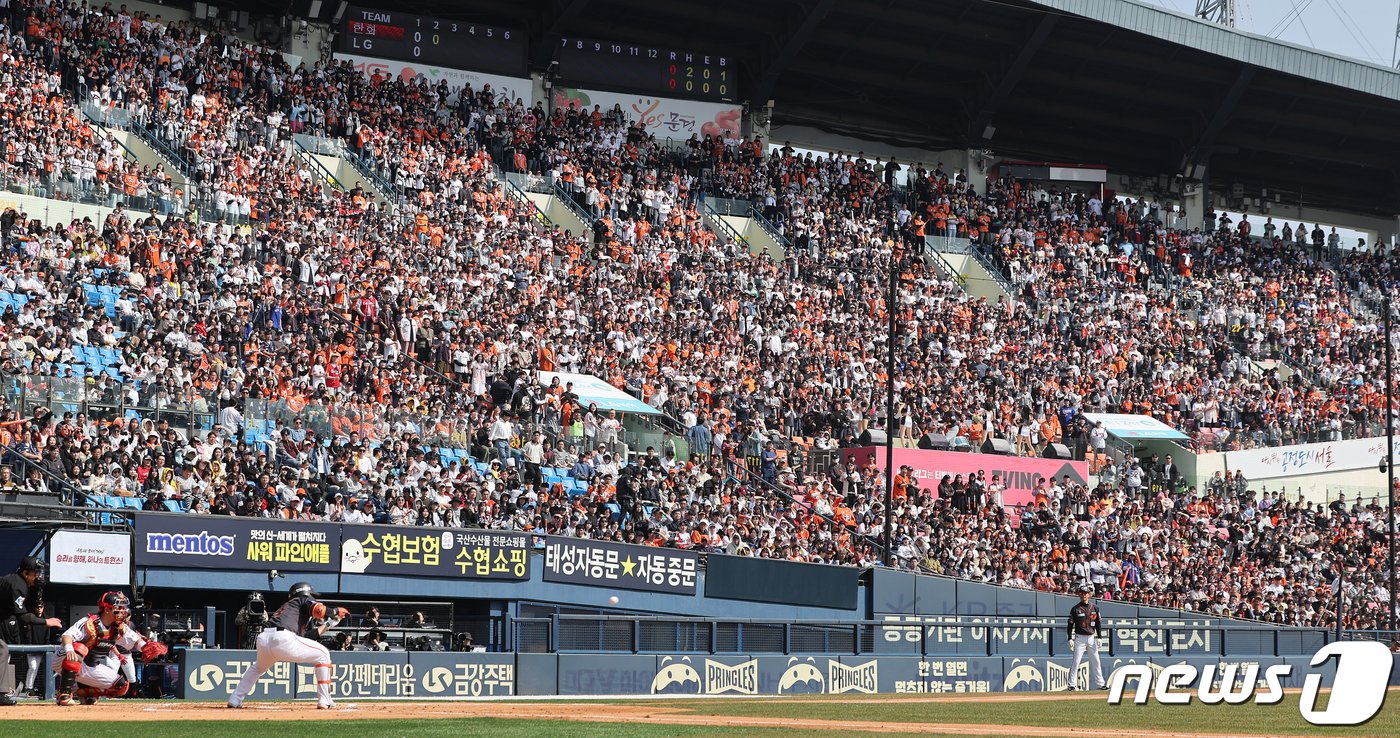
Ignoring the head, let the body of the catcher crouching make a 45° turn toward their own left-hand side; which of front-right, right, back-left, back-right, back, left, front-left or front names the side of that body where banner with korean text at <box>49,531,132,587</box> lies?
left

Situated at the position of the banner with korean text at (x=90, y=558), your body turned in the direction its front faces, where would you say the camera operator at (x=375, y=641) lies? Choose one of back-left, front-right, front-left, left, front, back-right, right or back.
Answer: left

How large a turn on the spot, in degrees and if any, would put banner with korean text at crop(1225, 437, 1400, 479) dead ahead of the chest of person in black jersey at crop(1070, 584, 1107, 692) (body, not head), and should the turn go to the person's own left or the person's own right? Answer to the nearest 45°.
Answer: approximately 180°

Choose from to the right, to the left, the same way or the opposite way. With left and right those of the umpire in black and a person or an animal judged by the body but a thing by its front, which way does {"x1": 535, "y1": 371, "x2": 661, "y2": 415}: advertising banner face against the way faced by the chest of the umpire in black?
to the right

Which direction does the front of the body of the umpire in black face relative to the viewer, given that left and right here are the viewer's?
facing to the right of the viewer

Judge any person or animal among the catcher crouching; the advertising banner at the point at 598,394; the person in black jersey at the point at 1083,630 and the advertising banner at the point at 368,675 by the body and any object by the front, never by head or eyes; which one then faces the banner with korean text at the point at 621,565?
the advertising banner at the point at 598,394

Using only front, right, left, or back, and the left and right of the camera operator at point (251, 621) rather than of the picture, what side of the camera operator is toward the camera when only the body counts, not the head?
front

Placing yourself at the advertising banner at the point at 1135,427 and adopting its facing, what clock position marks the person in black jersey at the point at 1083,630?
The person in black jersey is roughly at 12 o'clock from the advertising banner.

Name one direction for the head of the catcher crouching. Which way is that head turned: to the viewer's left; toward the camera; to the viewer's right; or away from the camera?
to the viewer's right

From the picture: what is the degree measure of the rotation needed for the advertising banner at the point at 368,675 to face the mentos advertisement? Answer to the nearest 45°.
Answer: approximately 135° to its right
